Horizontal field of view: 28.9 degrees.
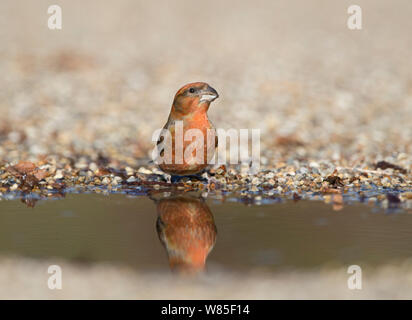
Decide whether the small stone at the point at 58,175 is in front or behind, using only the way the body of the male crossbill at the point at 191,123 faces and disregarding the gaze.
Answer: behind

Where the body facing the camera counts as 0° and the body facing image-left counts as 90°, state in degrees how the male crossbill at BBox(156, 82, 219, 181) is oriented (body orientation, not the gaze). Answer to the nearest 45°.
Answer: approximately 315°
